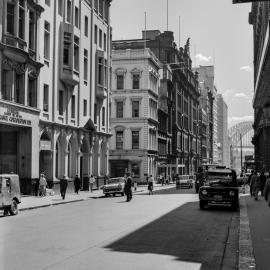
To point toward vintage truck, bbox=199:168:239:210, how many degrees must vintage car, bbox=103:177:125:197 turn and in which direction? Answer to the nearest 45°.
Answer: approximately 45° to its left

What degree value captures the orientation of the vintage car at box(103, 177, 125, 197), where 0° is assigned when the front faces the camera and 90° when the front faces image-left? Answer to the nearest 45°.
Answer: approximately 45°

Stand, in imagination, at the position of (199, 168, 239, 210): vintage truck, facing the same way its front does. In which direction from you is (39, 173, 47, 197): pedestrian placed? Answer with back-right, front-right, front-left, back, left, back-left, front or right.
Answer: back-right

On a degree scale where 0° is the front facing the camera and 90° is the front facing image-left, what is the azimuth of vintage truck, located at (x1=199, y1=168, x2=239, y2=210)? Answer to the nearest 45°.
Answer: approximately 0°

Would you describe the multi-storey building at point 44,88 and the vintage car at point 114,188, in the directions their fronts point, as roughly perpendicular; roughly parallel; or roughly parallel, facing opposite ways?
roughly perpendicular
